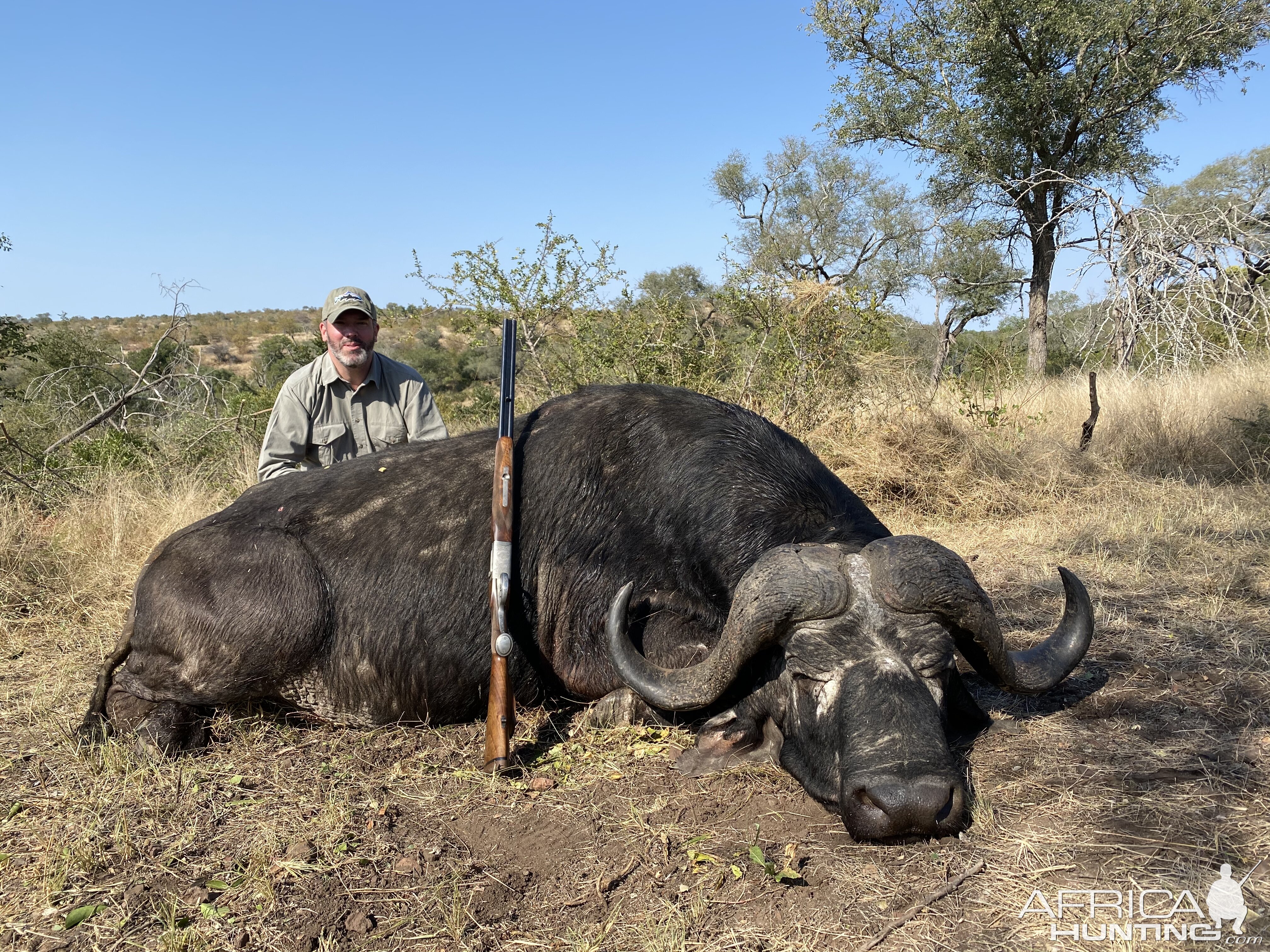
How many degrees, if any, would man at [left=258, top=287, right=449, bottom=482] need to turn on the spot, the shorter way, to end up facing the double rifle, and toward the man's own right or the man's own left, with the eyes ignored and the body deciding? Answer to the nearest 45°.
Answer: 0° — they already face it

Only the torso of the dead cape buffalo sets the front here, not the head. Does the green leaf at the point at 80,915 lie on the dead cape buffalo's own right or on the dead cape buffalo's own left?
on the dead cape buffalo's own right
